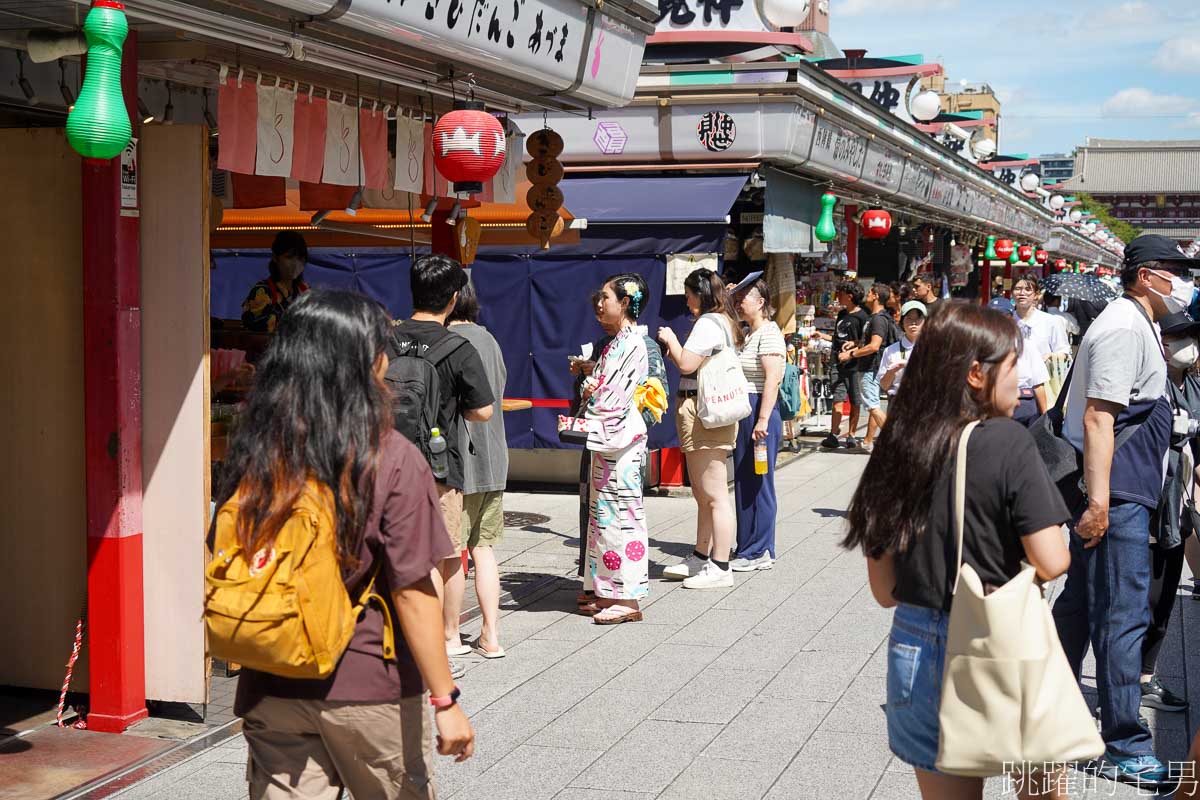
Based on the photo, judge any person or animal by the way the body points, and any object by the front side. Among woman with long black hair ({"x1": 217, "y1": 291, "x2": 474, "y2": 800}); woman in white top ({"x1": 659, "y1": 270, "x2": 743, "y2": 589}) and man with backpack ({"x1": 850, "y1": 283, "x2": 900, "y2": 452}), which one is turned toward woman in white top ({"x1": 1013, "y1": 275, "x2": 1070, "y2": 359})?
the woman with long black hair

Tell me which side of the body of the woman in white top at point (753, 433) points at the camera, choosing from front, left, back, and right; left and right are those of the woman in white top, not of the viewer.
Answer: left

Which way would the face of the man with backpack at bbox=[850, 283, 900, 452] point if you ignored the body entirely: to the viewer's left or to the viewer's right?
to the viewer's left

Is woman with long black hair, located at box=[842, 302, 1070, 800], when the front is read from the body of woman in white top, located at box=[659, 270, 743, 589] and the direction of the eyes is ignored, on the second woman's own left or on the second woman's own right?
on the second woman's own left

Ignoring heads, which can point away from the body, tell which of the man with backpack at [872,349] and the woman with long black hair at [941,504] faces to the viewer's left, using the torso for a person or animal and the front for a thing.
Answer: the man with backpack

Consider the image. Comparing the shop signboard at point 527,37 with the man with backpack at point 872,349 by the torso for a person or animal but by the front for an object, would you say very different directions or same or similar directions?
very different directions

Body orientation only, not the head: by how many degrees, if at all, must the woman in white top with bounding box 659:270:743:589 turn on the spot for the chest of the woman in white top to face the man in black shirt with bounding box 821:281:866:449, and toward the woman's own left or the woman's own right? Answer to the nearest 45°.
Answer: approximately 90° to the woman's own right

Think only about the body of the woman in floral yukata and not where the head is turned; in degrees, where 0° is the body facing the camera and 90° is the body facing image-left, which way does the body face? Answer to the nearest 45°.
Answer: approximately 90°

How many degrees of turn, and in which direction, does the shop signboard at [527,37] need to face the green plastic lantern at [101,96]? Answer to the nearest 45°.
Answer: approximately 90° to its right

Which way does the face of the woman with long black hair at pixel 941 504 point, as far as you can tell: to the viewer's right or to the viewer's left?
to the viewer's right

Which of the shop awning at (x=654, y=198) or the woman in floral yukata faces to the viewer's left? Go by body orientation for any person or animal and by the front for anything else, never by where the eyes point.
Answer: the woman in floral yukata

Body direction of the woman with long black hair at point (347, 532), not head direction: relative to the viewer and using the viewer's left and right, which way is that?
facing away from the viewer and to the right of the viewer
